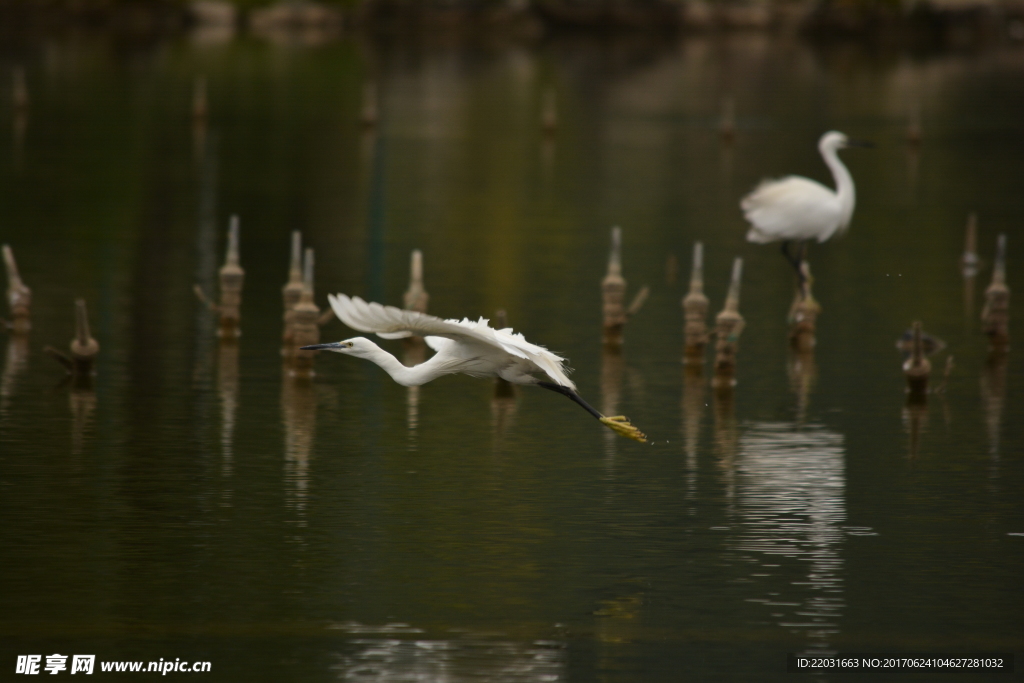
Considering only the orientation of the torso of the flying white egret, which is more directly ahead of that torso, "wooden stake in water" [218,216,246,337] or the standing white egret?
the wooden stake in water

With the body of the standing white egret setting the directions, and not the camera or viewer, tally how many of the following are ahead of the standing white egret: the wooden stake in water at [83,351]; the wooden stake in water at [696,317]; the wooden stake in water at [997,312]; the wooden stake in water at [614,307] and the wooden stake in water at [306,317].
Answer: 1

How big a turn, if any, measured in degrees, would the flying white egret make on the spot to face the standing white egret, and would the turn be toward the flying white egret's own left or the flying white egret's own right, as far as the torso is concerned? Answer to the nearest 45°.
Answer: approximately 135° to the flying white egret's own right

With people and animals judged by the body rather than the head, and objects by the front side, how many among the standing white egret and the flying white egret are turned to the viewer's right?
1

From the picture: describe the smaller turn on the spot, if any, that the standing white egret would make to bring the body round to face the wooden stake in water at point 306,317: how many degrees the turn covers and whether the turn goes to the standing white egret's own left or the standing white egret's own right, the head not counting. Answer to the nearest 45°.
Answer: approximately 135° to the standing white egret's own right

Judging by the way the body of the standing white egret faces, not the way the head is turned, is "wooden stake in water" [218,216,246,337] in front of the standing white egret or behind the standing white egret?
behind

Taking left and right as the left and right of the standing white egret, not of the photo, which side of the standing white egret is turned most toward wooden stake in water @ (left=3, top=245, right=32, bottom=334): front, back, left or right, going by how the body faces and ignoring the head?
back

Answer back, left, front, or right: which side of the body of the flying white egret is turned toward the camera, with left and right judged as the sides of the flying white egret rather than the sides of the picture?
left

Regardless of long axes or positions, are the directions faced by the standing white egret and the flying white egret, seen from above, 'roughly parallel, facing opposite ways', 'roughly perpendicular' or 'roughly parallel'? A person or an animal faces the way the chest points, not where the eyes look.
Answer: roughly parallel, facing opposite ways

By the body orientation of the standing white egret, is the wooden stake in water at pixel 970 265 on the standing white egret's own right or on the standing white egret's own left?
on the standing white egret's own left

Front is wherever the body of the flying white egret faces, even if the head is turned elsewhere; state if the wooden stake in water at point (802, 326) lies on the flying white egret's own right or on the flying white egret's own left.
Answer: on the flying white egret's own right

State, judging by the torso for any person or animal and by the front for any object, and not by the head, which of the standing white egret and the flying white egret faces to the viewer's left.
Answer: the flying white egret

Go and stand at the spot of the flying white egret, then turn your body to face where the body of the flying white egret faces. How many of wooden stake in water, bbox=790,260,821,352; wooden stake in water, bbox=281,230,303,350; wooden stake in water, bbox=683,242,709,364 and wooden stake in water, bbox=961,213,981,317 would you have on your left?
0

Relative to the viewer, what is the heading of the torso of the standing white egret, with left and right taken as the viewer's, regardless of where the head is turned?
facing to the right of the viewer

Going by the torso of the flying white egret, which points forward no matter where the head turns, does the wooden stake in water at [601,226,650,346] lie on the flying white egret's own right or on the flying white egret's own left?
on the flying white egret's own right

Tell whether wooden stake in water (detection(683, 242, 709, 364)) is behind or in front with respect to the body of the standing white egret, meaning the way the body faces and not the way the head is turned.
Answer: behind

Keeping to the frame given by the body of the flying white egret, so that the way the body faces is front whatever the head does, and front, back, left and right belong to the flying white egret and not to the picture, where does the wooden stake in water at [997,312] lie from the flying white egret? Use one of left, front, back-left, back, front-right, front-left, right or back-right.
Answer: back-right
